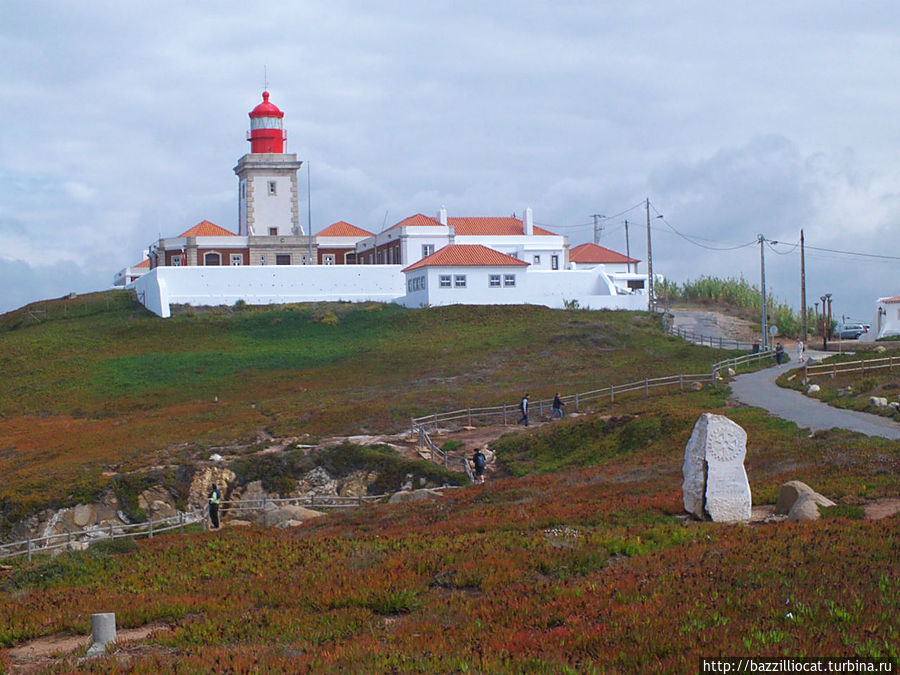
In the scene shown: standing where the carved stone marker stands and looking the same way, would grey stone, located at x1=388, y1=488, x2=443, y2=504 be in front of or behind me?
behind

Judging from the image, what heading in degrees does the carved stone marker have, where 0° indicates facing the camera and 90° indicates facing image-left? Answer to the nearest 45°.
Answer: approximately 0°

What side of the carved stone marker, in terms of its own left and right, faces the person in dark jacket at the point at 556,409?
back

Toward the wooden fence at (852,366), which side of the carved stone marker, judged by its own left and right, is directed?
back

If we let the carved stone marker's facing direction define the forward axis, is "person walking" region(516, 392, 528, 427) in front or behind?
behind

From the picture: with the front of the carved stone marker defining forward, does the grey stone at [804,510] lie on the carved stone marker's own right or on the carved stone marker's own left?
on the carved stone marker's own left

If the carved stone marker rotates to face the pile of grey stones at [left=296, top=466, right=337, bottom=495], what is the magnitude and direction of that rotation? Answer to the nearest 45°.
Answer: approximately 135° to its right
